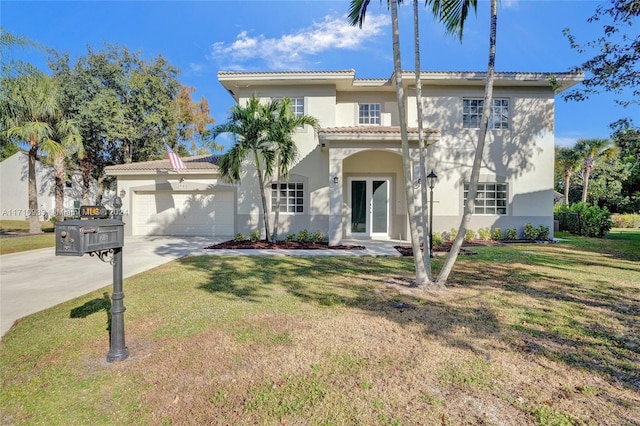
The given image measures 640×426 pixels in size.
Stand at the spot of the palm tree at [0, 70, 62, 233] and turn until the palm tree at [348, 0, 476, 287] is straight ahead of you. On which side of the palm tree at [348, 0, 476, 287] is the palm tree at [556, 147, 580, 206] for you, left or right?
left

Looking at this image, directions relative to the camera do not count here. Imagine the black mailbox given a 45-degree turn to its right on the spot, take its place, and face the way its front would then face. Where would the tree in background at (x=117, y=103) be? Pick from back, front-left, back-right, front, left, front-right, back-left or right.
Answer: right

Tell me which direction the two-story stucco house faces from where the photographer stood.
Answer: facing the viewer

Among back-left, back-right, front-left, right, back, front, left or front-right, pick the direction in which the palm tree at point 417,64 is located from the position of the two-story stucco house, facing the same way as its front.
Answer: front

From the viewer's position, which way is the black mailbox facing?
facing the viewer and to the left of the viewer

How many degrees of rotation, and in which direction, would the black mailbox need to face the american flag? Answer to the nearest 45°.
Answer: approximately 135° to its right

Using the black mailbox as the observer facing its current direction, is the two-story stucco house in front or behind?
behind

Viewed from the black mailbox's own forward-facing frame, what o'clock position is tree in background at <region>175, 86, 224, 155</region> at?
The tree in background is roughly at 5 o'clock from the black mailbox.

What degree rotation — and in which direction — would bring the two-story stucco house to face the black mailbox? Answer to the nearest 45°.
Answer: approximately 45° to its right

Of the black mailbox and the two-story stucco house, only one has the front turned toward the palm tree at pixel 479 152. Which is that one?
the two-story stucco house

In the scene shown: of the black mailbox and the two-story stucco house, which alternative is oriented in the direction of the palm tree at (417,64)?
the two-story stucco house

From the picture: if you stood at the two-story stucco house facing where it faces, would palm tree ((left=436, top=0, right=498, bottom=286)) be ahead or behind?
ahead

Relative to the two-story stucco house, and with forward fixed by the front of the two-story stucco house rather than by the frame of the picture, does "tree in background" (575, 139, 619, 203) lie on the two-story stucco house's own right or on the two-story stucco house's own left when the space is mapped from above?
on the two-story stucco house's own left

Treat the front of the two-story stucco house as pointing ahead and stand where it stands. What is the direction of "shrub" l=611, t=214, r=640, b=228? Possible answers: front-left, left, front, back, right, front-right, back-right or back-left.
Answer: back-left

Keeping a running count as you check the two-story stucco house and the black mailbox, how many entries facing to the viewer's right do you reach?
0
